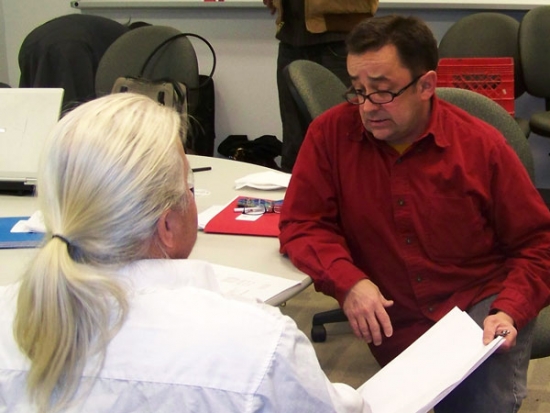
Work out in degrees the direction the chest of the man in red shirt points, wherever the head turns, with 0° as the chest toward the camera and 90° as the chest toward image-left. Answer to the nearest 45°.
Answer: approximately 45°

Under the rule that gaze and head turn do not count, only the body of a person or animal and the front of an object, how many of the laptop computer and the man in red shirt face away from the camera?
1

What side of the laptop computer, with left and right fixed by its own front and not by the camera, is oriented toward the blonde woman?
back

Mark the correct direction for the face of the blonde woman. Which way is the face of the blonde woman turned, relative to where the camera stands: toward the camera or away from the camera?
away from the camera

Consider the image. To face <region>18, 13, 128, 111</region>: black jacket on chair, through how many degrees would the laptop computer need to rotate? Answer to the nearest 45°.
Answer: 0° — it already faces it

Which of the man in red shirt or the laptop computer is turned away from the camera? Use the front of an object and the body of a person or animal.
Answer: the laptop computer

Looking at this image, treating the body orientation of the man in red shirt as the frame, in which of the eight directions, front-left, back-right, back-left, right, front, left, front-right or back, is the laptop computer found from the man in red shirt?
front-right

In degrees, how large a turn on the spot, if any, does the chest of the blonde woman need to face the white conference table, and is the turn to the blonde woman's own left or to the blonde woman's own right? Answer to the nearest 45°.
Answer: approximately 45° to the blonde woman's own left

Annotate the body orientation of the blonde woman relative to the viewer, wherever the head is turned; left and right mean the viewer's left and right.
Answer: facing away from the viewer and to the right of the viewer

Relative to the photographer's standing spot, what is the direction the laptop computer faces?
facing away from the viewer

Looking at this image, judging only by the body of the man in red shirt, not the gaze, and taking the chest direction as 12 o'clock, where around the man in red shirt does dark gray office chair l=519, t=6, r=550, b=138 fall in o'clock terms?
The dark gray office chair is roughly at 5 o'clock from the man in red shirt.
